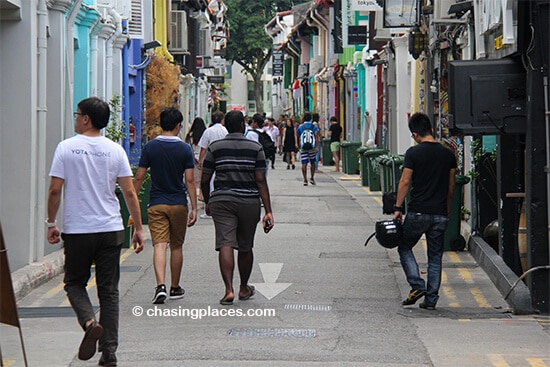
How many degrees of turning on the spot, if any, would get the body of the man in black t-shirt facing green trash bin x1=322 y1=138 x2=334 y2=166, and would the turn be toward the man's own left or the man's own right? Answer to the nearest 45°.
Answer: approximately 45° to the man's own right

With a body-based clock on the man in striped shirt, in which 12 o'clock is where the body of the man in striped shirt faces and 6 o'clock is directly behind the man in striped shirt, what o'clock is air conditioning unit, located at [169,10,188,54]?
The air conditioning unit is roughly at 12 o'clock from the man in striped shirt.

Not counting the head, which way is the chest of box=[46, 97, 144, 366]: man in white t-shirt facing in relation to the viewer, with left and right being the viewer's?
facing away from the viewer

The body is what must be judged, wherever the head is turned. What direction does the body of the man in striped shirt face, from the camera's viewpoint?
away from the camera

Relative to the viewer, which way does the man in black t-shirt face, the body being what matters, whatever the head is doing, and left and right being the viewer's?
facing away from the viewer and to the left of the viewer
